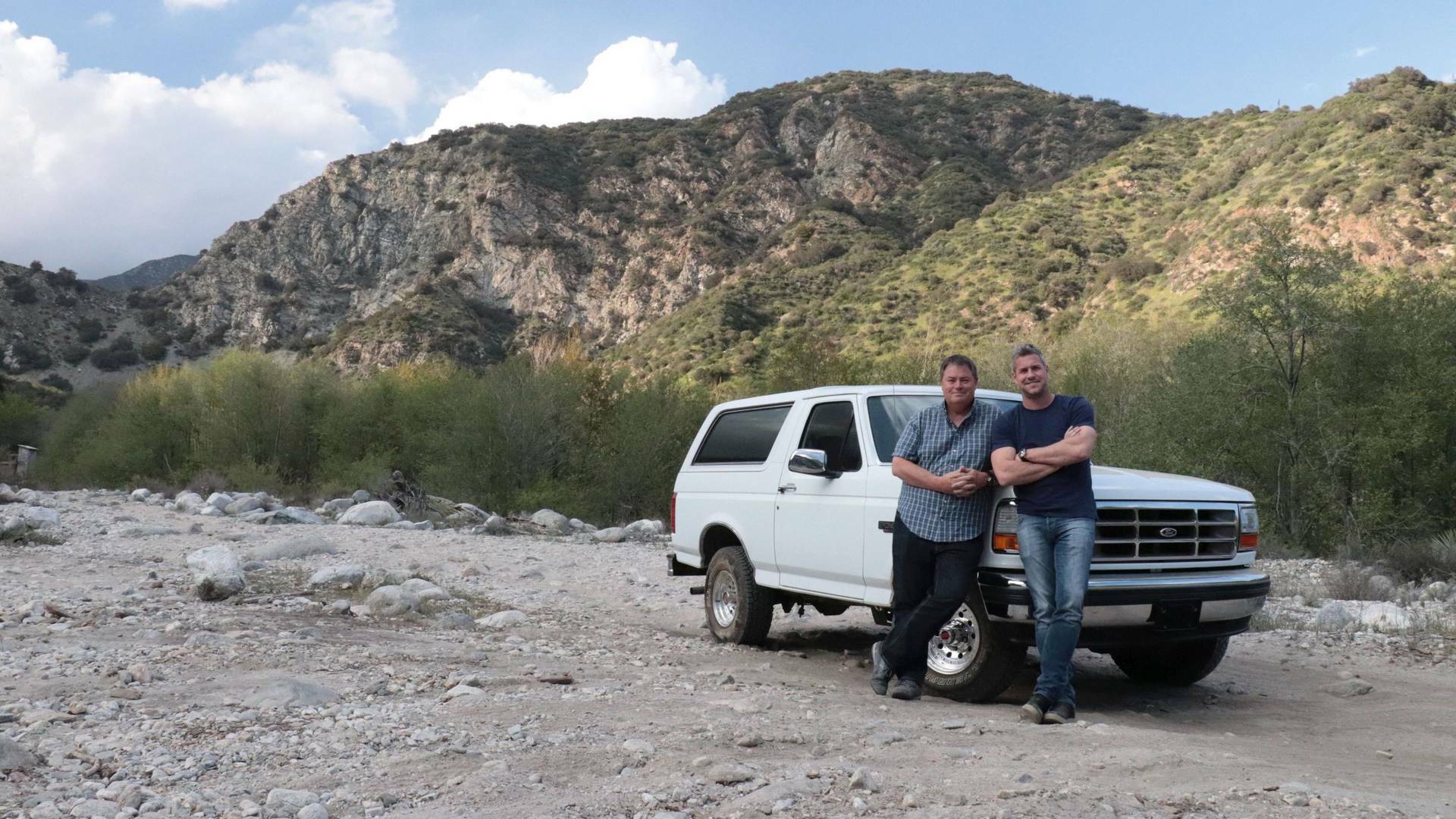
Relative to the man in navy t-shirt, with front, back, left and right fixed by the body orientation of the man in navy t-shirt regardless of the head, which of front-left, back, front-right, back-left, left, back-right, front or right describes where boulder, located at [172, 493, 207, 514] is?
back-right

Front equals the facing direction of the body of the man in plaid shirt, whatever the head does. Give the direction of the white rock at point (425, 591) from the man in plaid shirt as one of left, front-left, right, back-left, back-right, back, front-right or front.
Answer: back-right

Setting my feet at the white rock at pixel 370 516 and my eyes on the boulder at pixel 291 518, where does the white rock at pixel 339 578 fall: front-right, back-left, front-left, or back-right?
front-left

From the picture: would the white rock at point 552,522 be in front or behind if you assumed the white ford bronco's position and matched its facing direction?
behind

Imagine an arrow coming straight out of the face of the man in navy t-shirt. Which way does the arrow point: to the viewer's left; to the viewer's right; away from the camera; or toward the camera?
toward the camera

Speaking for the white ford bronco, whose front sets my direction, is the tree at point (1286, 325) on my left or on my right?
on my left

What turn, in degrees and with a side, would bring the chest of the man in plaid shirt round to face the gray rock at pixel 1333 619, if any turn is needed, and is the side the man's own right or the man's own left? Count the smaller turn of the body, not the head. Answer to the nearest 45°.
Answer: approximately 135° to the man's own left

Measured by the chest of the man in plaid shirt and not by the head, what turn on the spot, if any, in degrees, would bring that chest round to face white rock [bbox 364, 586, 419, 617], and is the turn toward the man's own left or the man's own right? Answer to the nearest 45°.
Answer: approximately 135° to the man's own right

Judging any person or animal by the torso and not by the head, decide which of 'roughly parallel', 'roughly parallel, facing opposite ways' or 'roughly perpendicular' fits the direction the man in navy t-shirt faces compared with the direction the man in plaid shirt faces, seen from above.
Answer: roughly parallel

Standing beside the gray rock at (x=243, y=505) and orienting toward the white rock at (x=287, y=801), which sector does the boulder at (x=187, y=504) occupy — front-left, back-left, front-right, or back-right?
back-right

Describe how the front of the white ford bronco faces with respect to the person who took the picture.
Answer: facing the viewer and to the right of the viewer

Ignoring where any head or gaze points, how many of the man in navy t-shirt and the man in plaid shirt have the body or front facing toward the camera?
2

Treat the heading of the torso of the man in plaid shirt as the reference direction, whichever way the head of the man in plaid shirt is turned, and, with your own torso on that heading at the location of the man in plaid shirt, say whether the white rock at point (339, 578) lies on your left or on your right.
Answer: on your right

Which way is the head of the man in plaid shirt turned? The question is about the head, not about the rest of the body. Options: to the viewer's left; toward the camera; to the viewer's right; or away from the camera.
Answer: toward the camera

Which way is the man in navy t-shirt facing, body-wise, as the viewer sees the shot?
toward the camera

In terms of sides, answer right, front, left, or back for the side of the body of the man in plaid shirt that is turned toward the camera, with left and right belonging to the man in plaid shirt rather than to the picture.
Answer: front

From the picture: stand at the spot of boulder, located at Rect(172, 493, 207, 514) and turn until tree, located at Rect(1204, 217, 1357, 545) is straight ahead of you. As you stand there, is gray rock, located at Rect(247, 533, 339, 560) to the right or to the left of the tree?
right

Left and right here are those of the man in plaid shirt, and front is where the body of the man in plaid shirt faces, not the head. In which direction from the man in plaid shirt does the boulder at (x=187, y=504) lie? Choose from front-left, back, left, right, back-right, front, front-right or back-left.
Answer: back-right
